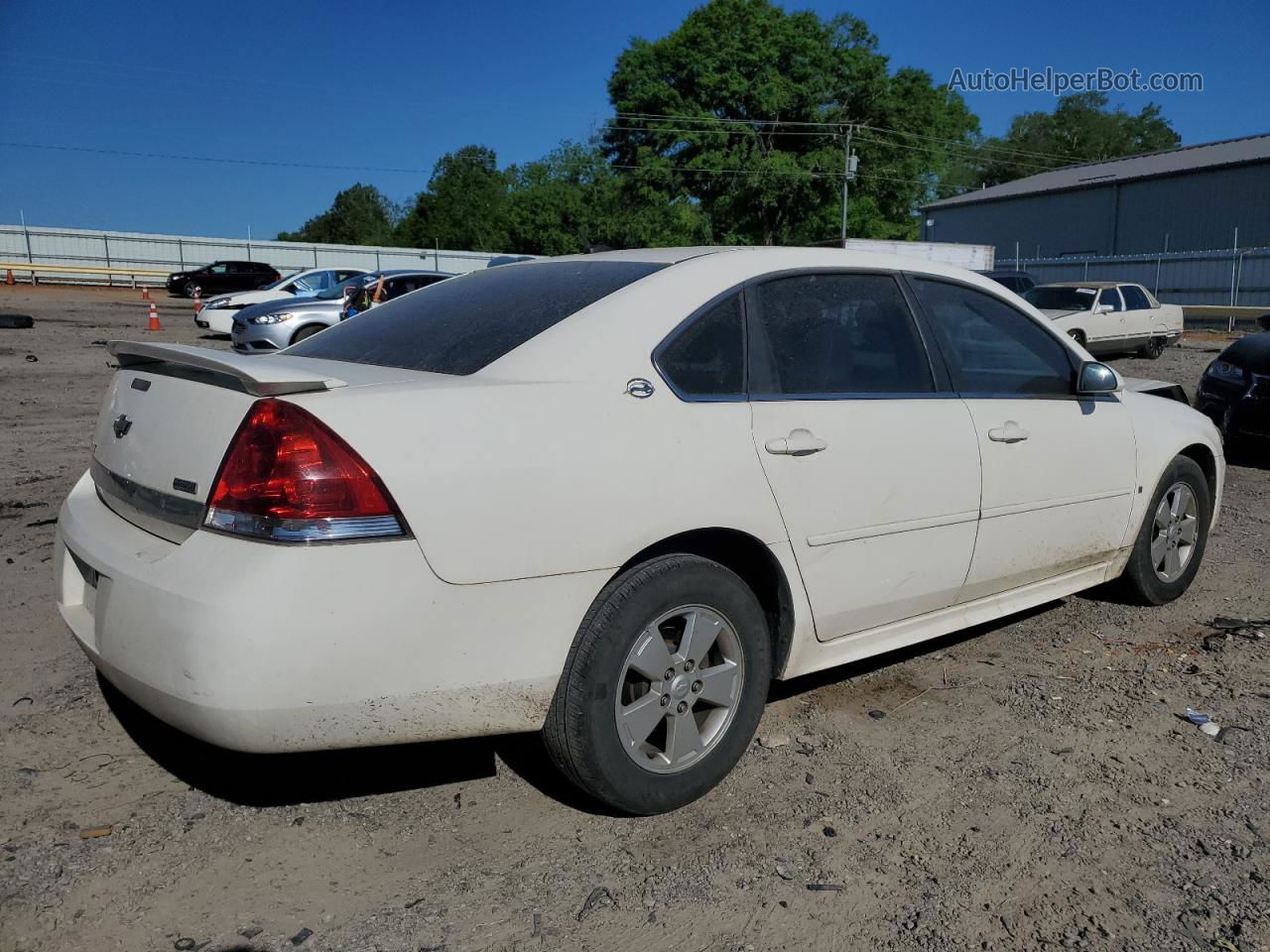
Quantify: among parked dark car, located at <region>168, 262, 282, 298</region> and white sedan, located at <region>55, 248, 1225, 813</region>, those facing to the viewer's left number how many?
1

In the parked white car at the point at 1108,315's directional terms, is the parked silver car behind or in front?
in front

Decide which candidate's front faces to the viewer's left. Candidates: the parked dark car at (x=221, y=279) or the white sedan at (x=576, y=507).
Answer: the parked dark car

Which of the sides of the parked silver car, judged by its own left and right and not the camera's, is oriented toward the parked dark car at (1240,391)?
left

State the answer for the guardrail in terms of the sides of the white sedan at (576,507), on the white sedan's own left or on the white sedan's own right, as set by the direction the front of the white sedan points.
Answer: on the white sedan's own left

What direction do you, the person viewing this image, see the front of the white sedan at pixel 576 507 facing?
facing away from the viewer and to the right of the viewer

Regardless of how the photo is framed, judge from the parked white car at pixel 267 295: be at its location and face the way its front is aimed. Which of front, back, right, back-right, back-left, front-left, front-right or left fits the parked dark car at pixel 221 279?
back-right

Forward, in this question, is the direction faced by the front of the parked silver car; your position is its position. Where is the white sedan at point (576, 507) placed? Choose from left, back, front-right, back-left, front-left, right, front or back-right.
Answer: front-left

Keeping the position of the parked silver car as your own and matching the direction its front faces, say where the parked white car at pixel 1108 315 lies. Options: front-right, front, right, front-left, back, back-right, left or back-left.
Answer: back-left

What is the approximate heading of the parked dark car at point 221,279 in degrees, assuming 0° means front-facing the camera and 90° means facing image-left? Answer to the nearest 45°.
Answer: approximately 90°

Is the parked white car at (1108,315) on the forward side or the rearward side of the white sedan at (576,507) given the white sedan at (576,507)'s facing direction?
on the forward side

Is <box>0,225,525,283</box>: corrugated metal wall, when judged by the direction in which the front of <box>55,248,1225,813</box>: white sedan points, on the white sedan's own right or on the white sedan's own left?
on the white sedan's own left

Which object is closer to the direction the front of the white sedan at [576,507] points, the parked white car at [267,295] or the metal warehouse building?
the metal warehouse building

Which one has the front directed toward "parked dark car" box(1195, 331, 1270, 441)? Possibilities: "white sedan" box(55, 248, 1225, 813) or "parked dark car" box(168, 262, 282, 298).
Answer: the white sedan

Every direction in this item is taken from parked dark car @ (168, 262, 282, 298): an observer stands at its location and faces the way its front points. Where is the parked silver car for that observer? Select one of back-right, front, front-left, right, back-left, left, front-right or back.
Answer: left

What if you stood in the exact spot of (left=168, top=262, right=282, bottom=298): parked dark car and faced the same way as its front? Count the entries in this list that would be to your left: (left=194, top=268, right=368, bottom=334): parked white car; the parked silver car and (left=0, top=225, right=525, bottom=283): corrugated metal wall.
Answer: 2

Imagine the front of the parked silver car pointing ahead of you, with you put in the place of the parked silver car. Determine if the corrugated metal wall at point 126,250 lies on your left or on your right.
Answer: on your right

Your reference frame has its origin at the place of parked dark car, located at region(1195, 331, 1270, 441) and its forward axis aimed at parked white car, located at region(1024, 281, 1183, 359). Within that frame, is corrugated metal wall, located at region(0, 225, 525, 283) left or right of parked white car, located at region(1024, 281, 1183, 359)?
left
